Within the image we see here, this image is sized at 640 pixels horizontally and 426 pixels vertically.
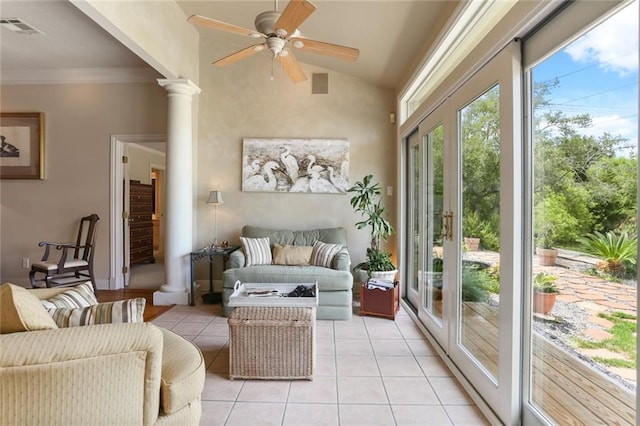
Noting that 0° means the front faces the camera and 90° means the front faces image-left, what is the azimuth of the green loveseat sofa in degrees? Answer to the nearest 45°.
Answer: approximately 0°

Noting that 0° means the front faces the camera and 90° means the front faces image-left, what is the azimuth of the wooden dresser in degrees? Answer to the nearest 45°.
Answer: approximately 315°

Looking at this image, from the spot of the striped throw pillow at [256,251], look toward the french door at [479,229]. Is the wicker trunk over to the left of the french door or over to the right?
right

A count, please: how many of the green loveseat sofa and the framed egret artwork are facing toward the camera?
2

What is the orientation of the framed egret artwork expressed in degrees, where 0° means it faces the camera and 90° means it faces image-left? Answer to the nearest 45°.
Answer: approximately 0°

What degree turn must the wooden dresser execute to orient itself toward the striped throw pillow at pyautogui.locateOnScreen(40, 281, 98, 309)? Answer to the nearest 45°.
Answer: approximately 45° to its right

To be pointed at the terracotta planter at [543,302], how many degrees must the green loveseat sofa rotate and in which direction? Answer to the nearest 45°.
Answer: approximately 45° to its left

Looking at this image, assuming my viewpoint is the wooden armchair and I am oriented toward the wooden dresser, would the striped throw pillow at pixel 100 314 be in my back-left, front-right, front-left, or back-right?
back-right
